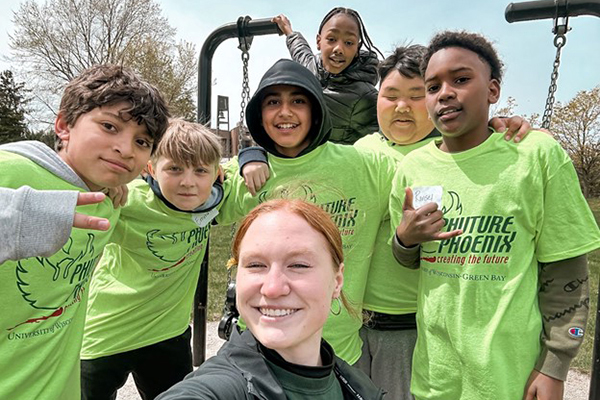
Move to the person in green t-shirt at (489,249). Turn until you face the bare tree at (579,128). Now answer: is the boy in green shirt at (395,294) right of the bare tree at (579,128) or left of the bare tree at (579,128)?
left

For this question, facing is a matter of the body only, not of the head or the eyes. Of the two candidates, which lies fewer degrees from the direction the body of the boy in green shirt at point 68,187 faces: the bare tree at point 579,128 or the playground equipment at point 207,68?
the bare tree

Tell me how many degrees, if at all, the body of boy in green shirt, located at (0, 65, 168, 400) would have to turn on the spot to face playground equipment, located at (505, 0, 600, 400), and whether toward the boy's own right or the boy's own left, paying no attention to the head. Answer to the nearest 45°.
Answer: approximately 45° to the boy's own left

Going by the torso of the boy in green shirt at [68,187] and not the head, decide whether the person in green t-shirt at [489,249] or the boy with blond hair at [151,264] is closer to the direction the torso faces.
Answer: the person in green t-shirt

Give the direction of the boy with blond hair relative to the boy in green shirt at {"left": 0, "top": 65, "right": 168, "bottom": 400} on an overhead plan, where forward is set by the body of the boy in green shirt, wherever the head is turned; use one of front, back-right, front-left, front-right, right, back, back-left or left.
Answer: left

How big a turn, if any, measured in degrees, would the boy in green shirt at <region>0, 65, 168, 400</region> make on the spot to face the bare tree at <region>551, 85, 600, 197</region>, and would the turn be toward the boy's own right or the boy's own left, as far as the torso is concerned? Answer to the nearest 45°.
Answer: approximately 90° to the boy's own left

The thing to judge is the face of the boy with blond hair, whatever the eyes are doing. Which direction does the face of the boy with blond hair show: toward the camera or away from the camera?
toward the camera

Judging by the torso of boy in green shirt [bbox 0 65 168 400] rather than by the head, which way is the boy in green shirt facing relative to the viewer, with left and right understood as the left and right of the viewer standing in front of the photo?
facing the viewer and to the right of the viewer

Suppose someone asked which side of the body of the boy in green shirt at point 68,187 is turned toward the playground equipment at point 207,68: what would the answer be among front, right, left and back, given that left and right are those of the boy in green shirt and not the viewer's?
left

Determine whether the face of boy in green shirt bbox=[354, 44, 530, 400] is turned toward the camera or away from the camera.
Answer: toward the camera

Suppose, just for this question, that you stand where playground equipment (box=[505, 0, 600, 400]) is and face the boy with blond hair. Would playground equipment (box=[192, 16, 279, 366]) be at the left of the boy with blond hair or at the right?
right

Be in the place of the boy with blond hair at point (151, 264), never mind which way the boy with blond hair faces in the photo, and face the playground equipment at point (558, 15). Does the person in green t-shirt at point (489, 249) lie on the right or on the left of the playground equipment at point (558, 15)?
right

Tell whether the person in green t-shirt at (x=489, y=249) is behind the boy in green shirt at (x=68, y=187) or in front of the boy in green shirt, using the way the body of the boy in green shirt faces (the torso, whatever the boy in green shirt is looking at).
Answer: in front

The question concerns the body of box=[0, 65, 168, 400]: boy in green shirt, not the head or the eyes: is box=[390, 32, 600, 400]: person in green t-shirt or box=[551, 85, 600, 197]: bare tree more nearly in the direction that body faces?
the person in green t-shirt

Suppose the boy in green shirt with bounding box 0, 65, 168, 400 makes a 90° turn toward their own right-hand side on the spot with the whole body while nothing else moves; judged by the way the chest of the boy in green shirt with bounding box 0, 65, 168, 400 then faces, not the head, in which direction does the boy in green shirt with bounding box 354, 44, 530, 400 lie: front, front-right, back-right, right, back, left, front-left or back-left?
back-left

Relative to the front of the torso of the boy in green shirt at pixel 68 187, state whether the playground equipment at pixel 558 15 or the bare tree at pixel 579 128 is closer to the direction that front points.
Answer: the playground equipment
